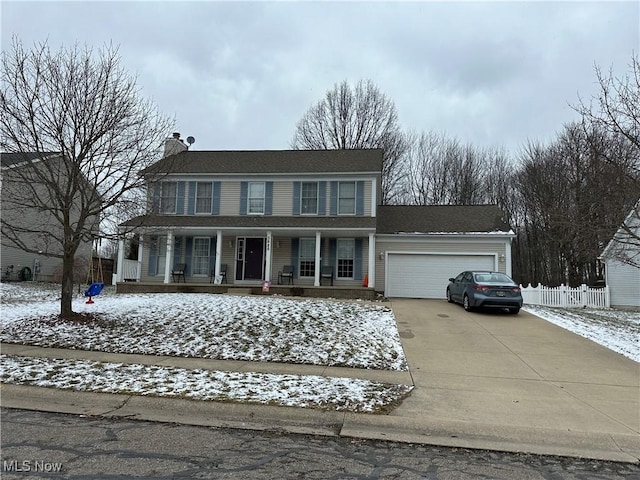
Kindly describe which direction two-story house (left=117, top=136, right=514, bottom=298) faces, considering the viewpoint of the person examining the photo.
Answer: facing the viewer

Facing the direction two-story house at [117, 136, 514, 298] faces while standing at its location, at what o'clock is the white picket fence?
The white picket fence is roughly at 9 o'clock from the two-story house.
